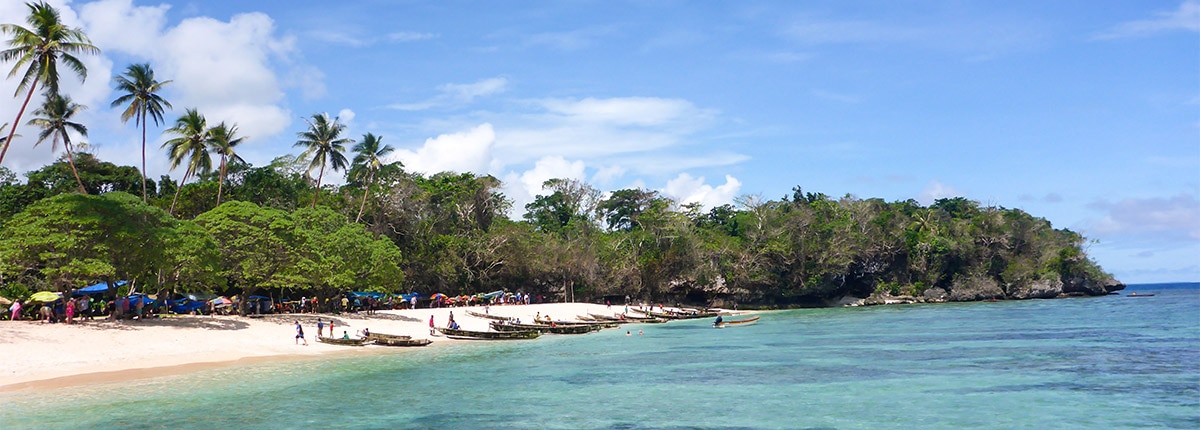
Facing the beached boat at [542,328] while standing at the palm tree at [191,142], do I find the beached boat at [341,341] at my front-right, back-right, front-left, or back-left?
front-right

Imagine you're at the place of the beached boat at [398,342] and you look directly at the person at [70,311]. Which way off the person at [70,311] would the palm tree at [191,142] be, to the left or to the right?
right

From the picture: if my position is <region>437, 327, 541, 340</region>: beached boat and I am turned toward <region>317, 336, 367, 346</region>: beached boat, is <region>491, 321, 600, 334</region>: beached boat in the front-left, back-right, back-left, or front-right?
back-right

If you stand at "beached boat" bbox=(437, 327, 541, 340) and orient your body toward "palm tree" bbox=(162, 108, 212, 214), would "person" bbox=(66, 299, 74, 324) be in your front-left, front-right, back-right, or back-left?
front-left

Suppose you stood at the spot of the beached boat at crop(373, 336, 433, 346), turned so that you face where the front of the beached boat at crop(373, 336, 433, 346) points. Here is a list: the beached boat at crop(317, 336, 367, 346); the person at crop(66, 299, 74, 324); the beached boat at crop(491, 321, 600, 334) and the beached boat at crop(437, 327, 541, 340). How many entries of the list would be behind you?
2

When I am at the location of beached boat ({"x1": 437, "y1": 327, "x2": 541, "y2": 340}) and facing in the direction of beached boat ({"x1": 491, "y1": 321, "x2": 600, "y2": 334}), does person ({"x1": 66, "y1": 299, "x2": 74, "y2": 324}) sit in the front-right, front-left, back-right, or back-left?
back-left

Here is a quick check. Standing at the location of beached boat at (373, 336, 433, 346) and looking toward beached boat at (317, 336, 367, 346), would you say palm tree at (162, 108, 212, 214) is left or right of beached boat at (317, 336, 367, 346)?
right
